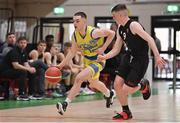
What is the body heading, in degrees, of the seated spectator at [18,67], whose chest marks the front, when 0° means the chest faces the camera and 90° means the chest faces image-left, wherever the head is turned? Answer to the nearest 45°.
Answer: approximately 315°

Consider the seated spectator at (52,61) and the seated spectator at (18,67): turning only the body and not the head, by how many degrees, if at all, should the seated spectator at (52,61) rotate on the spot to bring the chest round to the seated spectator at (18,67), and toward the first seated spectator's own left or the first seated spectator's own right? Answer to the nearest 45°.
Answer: approximately 90° to the first seated spectator's own right

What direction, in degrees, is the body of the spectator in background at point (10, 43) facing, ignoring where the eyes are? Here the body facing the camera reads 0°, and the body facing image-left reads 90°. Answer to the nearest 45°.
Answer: approximately 315°

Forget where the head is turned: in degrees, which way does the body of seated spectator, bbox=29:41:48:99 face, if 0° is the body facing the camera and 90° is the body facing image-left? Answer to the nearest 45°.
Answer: approximately 315°

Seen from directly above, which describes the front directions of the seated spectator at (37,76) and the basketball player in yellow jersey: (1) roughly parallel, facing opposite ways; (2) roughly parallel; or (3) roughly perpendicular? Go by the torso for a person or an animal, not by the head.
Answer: roughly perpendicular
